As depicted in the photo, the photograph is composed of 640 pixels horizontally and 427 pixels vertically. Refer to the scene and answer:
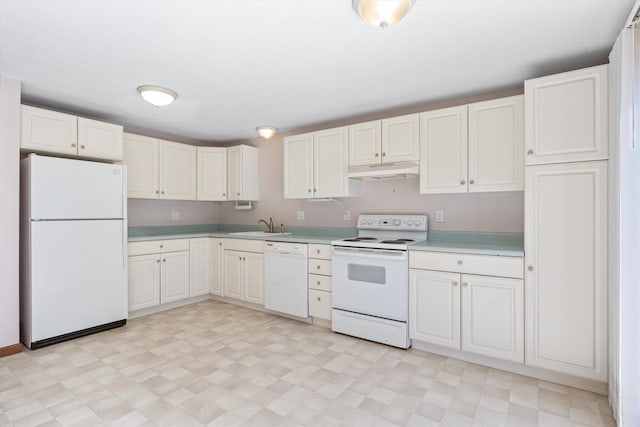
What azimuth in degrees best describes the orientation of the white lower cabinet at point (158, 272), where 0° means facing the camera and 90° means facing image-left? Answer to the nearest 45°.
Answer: approximately 315°

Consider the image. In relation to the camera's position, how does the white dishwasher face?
facing the viewer and to the left of the viewer

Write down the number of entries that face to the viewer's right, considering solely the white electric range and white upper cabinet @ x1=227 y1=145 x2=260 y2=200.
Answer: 0

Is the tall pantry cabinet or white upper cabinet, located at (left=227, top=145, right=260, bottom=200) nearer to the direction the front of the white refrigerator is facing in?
the tall pantry cabinet

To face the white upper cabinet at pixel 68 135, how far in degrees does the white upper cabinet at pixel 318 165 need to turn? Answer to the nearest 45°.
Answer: approximately 45° to its right

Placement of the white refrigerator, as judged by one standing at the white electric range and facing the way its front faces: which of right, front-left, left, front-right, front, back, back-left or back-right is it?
front-right

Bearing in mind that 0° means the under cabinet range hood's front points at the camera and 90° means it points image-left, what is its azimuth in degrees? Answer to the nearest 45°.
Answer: approximately 0°

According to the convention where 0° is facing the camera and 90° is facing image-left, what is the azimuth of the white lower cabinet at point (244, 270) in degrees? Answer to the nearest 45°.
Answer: approximately 45°

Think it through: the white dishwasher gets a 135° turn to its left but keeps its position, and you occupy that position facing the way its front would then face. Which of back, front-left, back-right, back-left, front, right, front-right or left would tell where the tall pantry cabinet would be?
front-right

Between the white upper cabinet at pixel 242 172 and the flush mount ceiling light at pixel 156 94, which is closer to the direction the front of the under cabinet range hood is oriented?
the flush mount ceiling light

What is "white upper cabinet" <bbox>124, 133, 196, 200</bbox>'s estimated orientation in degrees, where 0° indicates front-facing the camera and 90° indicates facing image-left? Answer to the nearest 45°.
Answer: approximately 315°

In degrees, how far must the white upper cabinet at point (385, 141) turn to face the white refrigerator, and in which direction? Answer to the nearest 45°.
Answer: approximately 45° to its right

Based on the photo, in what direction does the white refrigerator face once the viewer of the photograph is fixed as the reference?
facing the viewer and to the right of the viewer
